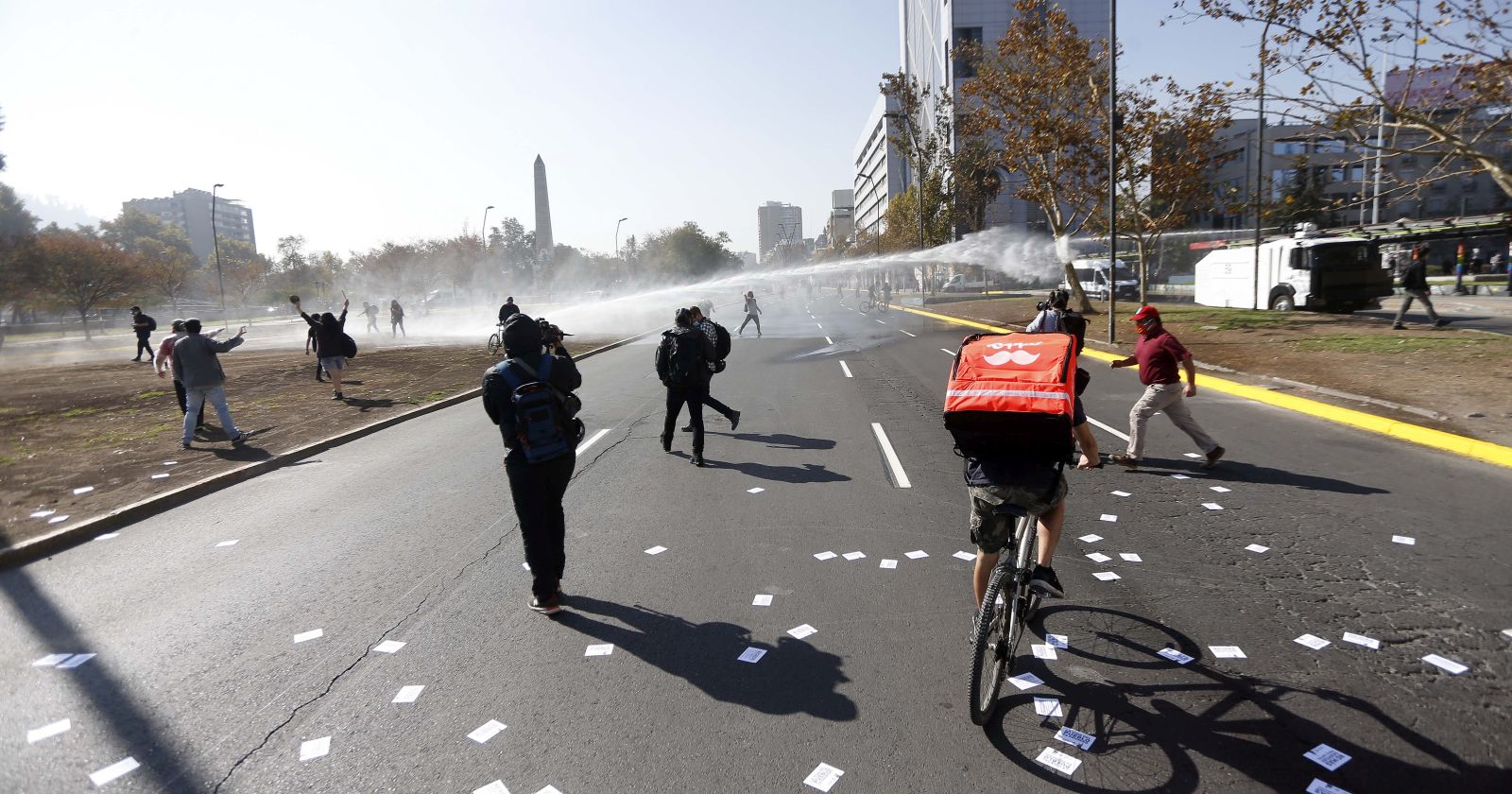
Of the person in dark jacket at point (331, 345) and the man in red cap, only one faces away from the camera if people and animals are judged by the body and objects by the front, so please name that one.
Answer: the person in dark jacket

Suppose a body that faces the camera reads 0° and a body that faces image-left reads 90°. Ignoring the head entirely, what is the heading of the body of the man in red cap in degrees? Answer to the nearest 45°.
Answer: approximately 90°

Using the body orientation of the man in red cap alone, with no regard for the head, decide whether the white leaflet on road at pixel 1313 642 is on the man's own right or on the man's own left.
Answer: on the man's own left

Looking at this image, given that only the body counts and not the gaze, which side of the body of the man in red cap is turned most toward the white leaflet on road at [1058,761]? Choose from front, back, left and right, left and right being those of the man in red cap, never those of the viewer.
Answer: left

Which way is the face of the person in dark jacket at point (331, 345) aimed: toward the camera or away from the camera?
away from the camera

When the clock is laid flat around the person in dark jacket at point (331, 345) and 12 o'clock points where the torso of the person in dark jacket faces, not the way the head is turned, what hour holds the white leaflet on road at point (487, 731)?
The white leaflet on road is roughly at 6 o'clock from the person in dark jacket.

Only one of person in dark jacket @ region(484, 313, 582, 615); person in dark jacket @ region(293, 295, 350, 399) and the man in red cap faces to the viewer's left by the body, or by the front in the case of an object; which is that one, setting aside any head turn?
the man in red cap

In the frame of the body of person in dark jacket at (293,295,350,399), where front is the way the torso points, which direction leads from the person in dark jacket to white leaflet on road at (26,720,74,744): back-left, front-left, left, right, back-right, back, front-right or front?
back

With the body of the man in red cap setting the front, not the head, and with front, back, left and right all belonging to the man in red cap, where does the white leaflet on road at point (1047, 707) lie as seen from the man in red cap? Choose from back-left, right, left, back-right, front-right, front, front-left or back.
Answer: left

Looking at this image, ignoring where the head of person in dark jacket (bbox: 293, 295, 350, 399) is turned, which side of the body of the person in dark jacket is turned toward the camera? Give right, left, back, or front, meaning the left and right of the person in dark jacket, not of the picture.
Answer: back

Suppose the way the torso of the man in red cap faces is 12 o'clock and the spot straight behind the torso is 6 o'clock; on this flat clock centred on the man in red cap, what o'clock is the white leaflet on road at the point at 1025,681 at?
The white leaflet on road is roughly at 9 o'clock from the man in red cap.

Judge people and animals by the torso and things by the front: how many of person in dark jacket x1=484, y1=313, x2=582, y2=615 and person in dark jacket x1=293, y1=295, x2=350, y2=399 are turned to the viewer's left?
0

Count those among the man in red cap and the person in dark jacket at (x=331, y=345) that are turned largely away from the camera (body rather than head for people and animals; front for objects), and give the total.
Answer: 1

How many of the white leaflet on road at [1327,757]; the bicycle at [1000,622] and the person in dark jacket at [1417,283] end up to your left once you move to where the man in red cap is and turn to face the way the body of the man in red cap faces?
2

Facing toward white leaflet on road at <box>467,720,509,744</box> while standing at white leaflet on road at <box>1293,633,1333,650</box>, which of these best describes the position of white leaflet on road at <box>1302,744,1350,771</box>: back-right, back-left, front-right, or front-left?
front-left

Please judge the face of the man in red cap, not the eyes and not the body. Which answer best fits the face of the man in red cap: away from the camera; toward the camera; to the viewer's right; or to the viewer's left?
to the viewer's left

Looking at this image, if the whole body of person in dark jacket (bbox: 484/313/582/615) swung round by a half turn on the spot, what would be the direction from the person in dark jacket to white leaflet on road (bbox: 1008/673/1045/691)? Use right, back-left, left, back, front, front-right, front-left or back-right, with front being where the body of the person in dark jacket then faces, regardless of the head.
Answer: left

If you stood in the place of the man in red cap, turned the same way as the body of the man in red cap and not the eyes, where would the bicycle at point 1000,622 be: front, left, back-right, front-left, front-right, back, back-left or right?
left

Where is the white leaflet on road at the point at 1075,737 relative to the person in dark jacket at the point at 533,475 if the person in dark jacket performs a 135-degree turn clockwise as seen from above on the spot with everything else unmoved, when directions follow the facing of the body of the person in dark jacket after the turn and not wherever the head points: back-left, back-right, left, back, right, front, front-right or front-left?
front-left

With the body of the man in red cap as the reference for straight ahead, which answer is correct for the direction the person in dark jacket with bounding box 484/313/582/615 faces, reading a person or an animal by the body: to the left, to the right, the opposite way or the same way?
to the right

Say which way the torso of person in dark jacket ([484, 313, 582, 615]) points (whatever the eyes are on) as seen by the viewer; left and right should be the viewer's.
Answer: facing away from the viewer and to the right of the viewer
